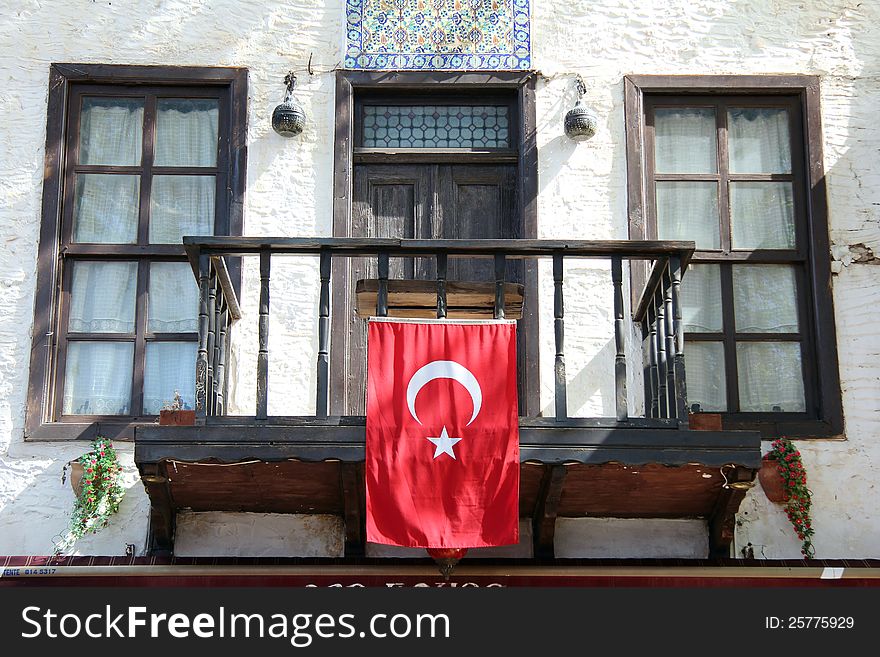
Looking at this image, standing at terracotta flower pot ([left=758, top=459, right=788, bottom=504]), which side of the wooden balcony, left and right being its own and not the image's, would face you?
left

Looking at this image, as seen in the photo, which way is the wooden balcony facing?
toward the camera

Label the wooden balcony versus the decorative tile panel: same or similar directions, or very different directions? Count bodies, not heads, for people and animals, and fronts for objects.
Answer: same or similar directions

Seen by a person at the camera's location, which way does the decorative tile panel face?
facing the viewer

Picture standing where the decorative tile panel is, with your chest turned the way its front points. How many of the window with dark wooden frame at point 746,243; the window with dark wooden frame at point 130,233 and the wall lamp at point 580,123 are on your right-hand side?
1

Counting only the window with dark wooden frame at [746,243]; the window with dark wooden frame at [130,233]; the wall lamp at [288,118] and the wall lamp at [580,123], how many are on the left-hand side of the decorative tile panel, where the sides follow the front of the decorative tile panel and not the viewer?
2

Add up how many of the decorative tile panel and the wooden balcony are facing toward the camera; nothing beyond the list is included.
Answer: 2

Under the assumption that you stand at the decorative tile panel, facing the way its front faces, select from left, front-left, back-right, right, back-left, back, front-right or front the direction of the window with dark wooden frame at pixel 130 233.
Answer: right

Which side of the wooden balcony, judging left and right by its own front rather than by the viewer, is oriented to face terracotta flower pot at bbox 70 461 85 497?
right

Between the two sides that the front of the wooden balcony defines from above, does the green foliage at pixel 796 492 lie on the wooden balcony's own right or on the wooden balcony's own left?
on the wooden balcony's own left
